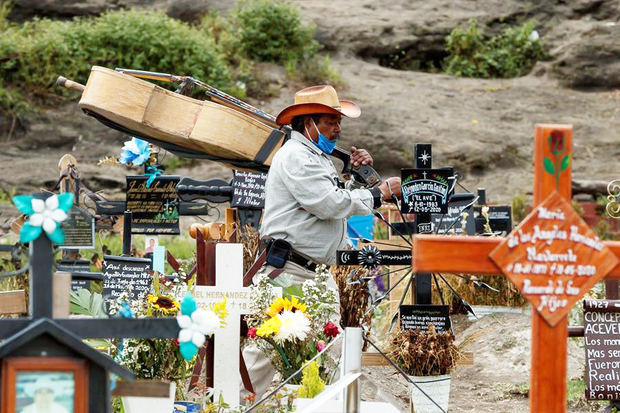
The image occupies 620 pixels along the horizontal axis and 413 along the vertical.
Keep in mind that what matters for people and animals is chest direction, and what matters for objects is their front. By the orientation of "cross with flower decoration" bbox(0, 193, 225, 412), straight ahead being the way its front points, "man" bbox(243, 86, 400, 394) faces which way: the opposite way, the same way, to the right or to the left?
to the left

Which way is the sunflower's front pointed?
toward the camera

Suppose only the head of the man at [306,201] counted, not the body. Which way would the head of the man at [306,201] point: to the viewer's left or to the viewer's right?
to the viewer's right

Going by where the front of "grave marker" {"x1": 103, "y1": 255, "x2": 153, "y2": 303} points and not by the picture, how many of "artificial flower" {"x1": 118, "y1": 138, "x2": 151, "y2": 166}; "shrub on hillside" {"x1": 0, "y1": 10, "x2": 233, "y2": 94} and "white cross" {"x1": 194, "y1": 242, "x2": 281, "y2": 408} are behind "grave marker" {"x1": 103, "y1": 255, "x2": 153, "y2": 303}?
2

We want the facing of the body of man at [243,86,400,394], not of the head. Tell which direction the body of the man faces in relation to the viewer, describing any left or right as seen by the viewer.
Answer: facing to the right of the viewer

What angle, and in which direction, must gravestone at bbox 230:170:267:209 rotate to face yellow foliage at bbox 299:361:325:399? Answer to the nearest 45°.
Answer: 0° — it already faces it

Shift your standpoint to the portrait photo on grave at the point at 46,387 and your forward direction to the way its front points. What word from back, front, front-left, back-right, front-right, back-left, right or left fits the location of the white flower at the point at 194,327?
left

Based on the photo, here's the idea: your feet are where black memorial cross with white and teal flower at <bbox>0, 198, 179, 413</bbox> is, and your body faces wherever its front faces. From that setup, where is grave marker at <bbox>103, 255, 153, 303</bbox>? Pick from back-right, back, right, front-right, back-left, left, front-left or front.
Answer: back

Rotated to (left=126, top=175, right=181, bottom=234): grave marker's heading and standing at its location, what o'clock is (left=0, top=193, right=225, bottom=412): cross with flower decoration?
The cross with flower decoration is roughly at 12 o'clock from the grave marker.

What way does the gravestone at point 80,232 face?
toward the camera

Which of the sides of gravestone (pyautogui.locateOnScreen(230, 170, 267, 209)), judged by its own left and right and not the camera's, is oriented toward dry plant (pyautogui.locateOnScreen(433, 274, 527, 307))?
left

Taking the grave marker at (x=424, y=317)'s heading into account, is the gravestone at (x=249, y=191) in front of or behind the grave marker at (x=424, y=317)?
behind

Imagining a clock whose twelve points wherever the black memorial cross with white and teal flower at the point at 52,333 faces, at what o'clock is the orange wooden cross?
The orange wooden cross is roughly at 9 o'clock from the black memorial cross with white and teal flower.

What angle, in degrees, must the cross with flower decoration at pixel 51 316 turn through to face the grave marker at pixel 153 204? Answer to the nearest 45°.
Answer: approximately 180°
